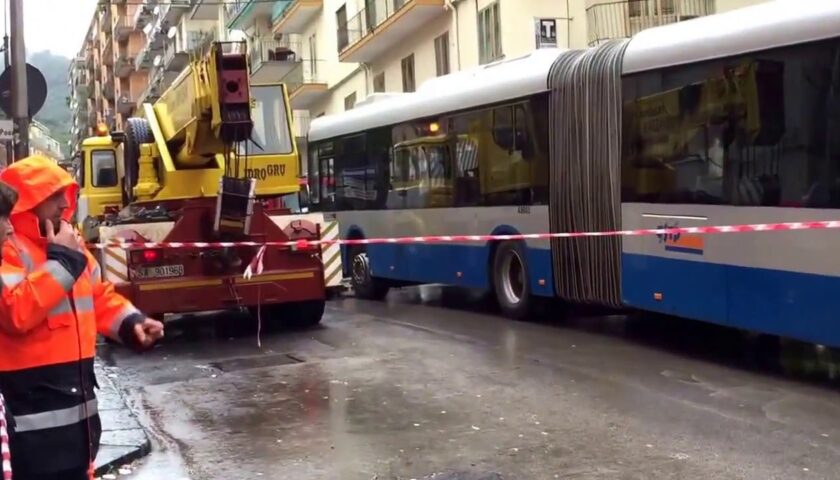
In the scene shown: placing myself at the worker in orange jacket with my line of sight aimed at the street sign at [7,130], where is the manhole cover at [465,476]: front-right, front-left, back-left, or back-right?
front-right

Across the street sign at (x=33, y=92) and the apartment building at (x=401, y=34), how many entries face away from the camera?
1

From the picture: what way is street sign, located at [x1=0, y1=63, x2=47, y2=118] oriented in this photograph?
away from the camera

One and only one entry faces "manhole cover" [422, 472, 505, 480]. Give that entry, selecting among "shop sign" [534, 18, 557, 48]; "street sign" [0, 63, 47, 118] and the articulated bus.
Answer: "shop sign" [534, 18, 557, 48]

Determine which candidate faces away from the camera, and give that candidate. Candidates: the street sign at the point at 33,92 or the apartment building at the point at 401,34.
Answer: the street sign

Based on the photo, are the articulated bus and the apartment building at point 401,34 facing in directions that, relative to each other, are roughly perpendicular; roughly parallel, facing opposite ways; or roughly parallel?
roughly perpendicular

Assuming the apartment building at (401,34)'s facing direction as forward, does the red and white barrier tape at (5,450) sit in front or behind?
in front

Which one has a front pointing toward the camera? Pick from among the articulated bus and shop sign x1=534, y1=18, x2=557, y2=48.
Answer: the shop sign

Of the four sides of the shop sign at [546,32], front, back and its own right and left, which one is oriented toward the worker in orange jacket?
front

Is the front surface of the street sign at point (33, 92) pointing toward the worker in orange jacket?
no

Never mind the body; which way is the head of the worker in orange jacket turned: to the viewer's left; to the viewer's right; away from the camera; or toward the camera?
to the viewer's right

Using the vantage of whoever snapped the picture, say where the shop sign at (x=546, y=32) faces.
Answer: facing the viewer

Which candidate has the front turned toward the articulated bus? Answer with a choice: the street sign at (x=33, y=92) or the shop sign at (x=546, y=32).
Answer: the shop sign at (x=546, y=32)

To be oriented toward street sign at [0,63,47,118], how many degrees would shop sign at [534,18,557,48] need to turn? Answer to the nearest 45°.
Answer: approximately 45° to its right

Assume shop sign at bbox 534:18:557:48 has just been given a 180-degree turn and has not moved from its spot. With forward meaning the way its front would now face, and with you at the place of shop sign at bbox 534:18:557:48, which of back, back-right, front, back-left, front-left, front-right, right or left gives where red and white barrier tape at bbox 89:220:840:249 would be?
back

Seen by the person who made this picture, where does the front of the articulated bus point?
facing away from the viewer and to the left of the viewer

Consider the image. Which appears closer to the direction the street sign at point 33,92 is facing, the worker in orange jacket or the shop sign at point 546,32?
the shop sign
